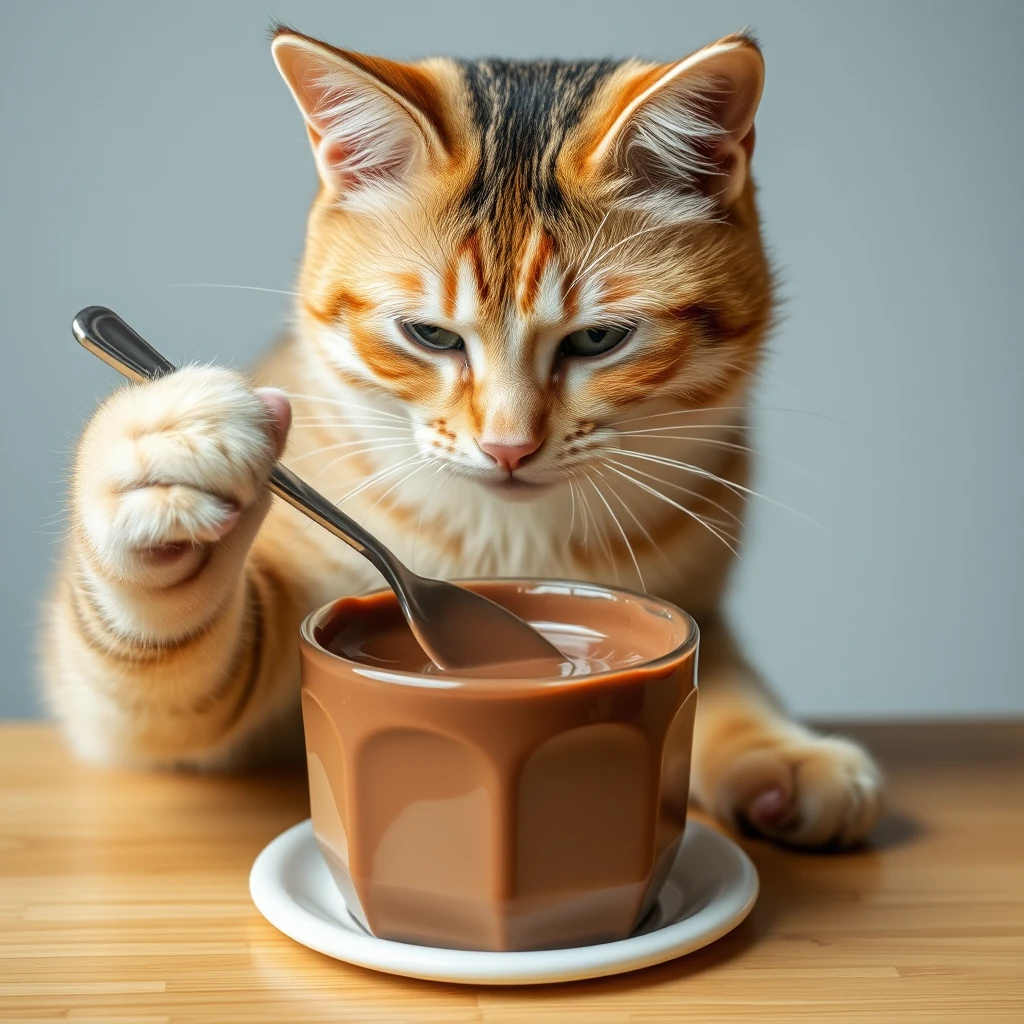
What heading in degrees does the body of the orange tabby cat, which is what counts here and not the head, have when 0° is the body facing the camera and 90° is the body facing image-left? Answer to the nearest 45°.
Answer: approximately 0°
